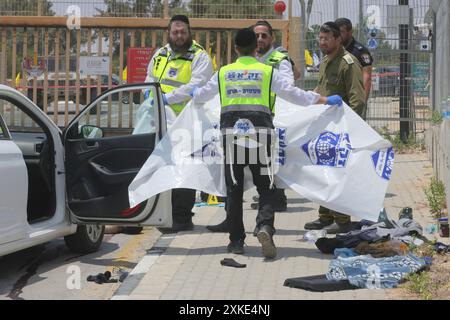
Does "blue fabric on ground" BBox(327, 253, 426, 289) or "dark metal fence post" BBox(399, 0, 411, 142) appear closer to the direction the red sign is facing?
the blue fabric on ground

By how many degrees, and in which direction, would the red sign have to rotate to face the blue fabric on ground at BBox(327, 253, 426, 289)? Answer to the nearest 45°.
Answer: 0° — it already faces it

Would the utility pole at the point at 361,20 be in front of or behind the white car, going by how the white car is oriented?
in front

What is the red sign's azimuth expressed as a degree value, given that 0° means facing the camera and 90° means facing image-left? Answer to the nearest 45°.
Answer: approximately 0°

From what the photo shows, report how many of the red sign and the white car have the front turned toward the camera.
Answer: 1

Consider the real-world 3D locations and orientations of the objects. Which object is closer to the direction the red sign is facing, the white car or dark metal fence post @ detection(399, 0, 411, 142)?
the white car

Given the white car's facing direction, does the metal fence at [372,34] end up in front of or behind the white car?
in front

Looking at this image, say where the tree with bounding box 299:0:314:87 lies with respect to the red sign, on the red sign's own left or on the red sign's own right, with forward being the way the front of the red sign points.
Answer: on the red sign's own left
